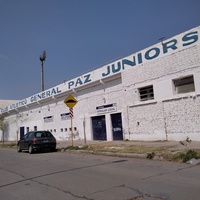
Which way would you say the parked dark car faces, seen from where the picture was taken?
facing away from the viewer and to the left of the viewer
